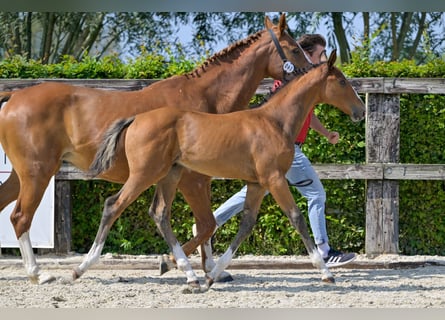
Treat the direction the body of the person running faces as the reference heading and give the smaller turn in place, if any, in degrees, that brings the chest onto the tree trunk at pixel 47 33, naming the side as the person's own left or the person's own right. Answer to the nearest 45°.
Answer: approximately 135° to the person's own left

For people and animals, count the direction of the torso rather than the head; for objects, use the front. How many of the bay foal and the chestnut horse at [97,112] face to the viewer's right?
2

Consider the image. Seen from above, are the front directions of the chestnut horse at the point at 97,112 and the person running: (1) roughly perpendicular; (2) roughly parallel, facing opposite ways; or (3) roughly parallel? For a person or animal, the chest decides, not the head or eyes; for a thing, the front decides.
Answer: roughly parallel

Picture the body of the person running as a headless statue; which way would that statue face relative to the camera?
to the viewer's right

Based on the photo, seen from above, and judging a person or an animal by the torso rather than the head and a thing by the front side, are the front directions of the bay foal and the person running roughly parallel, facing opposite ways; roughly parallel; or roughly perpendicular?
roughly parallel

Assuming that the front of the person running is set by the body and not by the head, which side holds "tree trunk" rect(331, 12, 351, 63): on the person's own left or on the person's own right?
on the person's own left

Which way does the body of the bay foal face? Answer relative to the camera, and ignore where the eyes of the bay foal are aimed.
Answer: to the viewer's right

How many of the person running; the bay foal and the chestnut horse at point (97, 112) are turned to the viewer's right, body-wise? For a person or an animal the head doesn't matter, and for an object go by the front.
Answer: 3

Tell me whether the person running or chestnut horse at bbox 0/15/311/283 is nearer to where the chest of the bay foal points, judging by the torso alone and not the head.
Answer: the person running

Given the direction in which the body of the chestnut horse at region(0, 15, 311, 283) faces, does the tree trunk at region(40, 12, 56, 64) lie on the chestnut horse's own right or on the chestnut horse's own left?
on the chestnut horse's own left

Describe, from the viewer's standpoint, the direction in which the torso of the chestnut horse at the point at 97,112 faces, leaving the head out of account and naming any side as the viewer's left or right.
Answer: facing to the right of the viewer

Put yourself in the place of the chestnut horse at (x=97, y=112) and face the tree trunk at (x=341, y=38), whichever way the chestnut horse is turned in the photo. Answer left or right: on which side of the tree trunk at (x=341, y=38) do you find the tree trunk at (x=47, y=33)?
left
